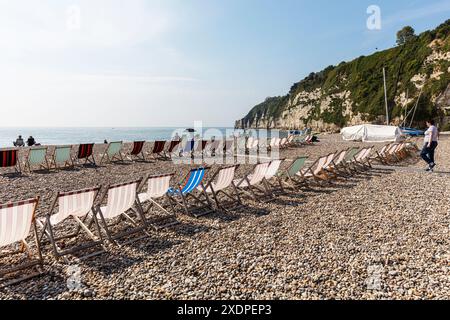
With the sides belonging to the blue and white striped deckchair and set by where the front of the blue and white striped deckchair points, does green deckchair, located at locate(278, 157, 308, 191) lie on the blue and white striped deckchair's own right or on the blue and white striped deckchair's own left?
on the blue and white striped deckchair's own right

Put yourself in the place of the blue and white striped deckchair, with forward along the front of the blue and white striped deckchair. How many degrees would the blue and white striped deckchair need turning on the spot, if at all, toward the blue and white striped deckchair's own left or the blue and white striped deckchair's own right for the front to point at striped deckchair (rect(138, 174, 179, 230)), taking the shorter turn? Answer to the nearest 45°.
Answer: approximately 90° to the blue and white striped deckchair's own left

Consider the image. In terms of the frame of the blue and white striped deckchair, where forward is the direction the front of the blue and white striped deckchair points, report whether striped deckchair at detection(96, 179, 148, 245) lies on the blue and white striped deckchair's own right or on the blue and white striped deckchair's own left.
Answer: on the blue and white striped deckchair's own left

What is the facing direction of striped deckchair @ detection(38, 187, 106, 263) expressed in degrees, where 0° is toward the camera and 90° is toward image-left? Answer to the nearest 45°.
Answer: approximately 135°

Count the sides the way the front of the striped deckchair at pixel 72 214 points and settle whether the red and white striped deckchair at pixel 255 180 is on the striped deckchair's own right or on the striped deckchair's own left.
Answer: on the striped deckchair's own right

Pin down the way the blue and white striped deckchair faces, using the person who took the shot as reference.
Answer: facing away from the viewer and to the left of the viewer

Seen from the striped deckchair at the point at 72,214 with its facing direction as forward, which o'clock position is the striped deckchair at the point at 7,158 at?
the striped deckchair at the point at 7,158 is roughly at 1 o'clock from the striped deckchair at the point at 72,214.

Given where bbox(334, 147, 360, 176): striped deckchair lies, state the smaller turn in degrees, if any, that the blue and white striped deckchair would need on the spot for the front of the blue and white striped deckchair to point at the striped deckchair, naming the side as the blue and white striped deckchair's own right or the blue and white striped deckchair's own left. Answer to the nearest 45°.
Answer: approximately 90° to the blue and white striped deckchair's own right
